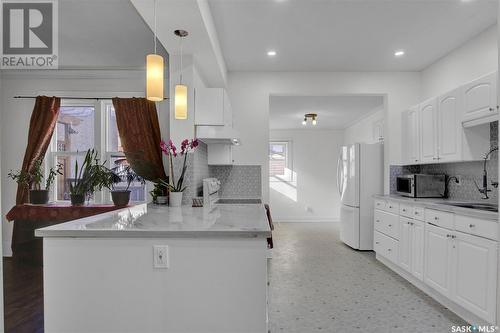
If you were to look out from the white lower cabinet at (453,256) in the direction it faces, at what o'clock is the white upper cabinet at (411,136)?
The white upper cabinet is roughly at 4 o'clock from the white lower cabinet.

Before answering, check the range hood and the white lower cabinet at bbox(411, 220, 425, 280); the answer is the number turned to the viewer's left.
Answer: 1

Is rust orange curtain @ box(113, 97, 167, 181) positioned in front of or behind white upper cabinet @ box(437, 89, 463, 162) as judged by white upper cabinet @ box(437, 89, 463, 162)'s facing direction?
in front

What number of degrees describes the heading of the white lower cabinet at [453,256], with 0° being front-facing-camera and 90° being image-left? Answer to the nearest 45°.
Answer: approximately 45°

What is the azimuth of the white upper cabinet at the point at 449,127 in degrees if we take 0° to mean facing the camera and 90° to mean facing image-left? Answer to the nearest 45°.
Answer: approximately 45°

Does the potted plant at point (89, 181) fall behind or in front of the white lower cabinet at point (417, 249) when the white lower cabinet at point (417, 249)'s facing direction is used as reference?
in front

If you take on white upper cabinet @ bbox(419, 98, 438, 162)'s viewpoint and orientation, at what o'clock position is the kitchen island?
The kitchen island is roughly at 11 o'clock from the white upper cabinet.

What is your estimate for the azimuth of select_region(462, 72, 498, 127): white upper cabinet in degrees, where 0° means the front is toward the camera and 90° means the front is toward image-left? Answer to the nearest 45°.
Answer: approximately 45°

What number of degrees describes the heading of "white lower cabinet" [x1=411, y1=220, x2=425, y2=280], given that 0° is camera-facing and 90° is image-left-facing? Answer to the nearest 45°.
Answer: approximately 90°
